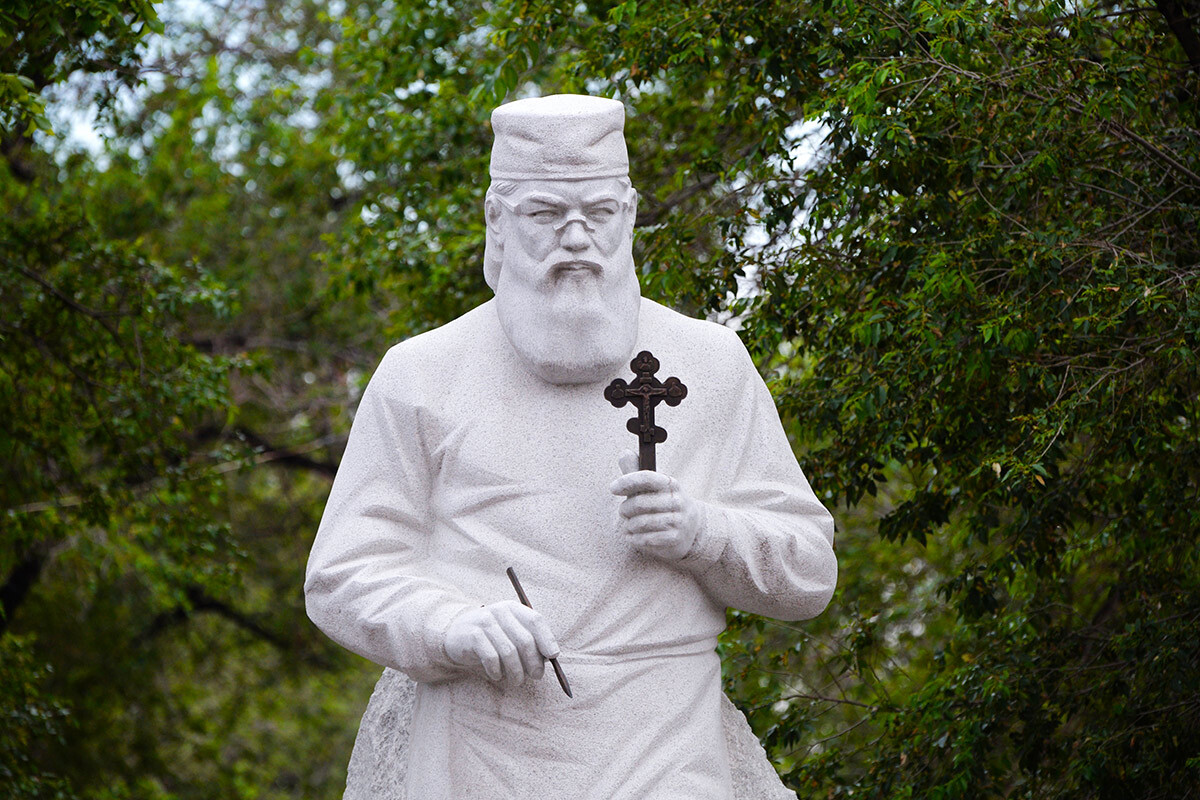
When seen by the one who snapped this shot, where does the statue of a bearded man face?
facing the viewer
